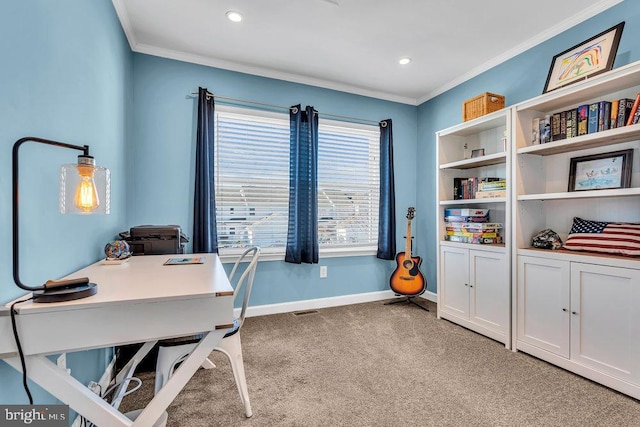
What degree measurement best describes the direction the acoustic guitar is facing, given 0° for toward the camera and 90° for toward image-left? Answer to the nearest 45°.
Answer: approximately 0°

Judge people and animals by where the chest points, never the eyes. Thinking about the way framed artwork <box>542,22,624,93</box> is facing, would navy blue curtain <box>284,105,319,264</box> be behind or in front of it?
in front

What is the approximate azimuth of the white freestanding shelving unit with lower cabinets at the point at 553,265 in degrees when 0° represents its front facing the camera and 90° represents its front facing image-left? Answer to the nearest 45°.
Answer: approximately 45°
